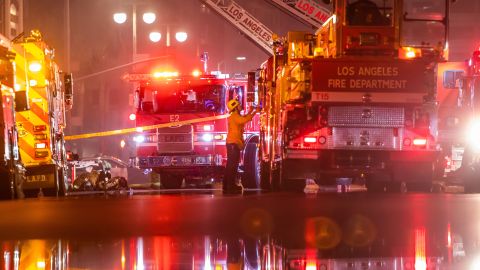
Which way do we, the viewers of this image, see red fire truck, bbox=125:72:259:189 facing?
facing the viewer

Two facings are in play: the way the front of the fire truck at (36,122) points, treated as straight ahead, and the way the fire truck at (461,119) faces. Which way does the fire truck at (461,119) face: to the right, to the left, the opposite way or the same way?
the opposite way

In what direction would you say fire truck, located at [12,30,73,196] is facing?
away from the camera

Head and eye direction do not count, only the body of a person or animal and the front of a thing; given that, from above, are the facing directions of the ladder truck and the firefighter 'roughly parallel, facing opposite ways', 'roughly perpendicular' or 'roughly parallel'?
roughly perpendicular
